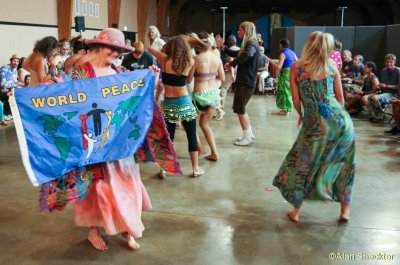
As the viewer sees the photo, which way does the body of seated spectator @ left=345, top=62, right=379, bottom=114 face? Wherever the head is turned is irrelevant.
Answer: to the viewer's left

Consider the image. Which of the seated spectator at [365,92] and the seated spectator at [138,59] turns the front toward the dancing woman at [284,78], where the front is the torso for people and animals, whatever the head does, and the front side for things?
the seated spectator at [365,92]

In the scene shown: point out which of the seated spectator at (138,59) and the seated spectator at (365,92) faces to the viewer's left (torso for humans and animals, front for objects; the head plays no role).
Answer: the seated spectator at (365,92)

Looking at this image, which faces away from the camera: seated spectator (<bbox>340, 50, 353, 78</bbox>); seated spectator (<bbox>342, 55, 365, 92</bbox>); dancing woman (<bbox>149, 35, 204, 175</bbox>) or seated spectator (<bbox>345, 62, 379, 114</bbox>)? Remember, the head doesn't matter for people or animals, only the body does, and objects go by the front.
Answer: the dancing woman

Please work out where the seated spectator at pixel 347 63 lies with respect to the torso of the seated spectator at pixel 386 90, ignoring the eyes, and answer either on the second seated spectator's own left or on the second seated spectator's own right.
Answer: on the second seated spectator's own right

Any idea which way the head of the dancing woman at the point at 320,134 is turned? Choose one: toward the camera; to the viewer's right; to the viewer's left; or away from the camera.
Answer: away from the camera

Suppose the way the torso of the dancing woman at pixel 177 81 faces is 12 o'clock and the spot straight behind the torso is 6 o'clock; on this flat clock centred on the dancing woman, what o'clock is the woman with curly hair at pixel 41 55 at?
The woman with curly hair is roughly at 10 o'clock from the dancing woman.

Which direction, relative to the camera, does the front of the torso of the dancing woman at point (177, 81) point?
away from the camera

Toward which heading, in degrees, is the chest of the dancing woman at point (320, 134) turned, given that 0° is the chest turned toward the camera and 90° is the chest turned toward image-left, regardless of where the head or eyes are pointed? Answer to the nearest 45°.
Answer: approximately 180°

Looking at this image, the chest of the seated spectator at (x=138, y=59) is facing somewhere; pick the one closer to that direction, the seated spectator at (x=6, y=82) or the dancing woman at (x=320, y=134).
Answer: the dancing woman

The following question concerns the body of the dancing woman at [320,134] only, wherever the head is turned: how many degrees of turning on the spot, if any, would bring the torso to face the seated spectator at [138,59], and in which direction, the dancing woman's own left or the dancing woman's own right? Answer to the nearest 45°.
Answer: approximately 45° to the dancing woman's own left

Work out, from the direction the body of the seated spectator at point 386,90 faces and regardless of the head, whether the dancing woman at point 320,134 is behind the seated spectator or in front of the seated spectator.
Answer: in front

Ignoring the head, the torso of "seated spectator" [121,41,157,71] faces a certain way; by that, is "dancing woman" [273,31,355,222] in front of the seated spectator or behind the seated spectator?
in front
